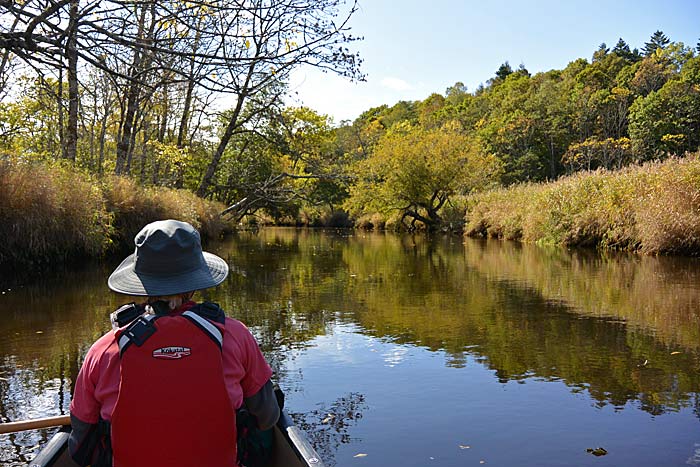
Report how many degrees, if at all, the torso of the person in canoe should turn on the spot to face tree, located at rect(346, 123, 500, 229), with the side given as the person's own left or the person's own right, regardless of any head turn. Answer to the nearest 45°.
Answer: approximately 45° to the person's own right

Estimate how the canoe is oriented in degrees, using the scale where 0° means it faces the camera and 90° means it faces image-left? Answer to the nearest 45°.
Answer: approximately 180°

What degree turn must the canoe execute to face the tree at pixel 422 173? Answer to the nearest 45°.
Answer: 0° — it already faces it

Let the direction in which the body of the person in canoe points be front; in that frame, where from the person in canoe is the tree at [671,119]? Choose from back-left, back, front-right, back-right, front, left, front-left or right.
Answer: front-right

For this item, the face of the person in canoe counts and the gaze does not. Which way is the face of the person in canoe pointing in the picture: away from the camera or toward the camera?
away from the camera

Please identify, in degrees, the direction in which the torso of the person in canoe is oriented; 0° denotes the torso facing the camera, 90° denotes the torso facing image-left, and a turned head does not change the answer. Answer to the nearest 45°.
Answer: approximately 180°

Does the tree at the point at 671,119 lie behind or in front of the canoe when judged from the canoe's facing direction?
in front
